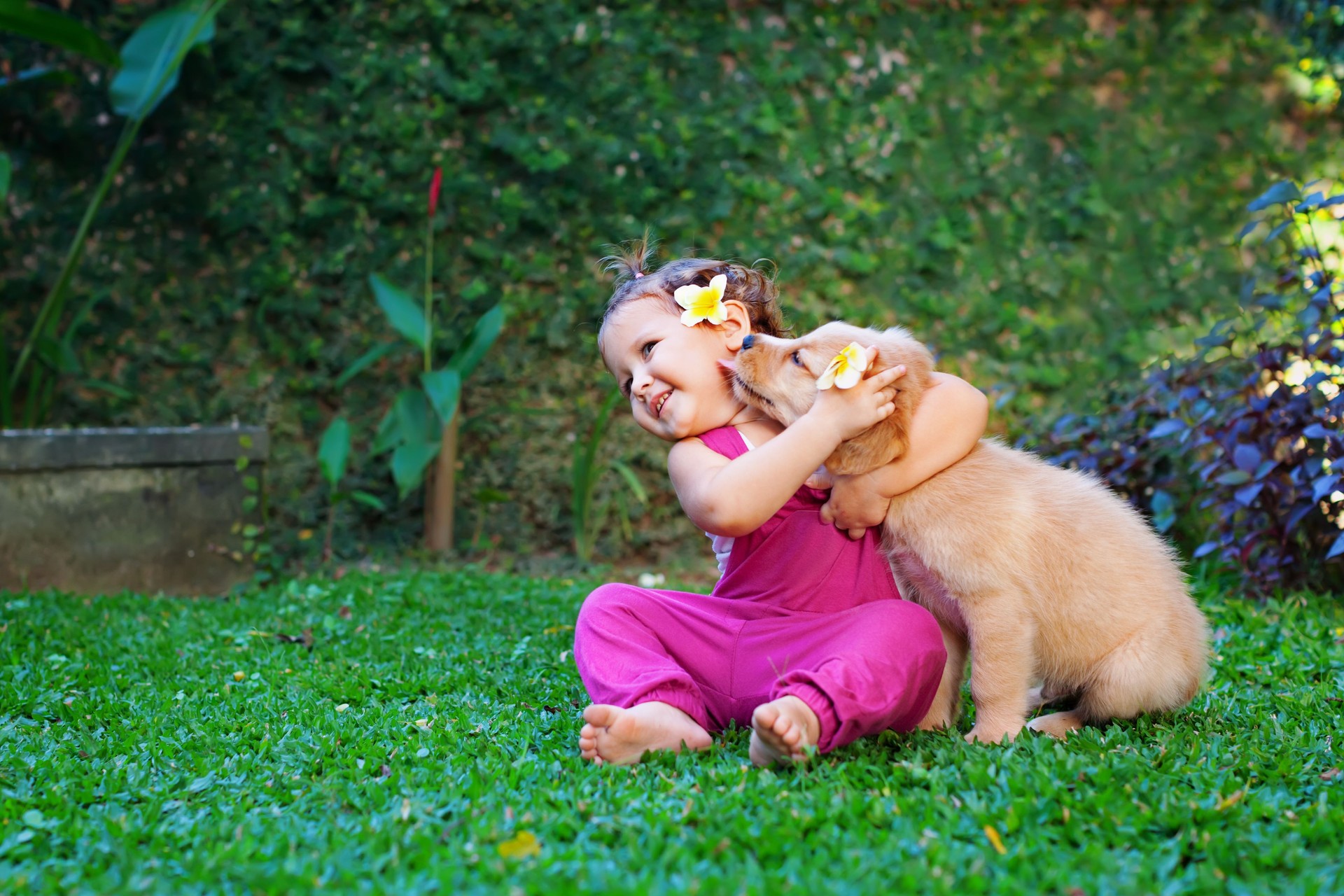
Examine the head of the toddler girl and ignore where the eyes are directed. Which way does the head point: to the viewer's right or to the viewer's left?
to the viewer's left

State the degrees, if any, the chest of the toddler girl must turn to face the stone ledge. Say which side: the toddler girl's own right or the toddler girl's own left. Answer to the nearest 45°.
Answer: approximately 135° to the toddler girl's own right

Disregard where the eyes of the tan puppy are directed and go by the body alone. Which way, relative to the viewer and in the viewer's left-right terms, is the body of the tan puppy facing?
facing to the left of the viewer

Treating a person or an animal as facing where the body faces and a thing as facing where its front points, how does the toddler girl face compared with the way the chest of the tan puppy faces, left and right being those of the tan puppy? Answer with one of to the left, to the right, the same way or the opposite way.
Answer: to the left

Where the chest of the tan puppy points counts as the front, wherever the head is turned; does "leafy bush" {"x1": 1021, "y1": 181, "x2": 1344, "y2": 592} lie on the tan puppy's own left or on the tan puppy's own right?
on the tan puppy's own right
